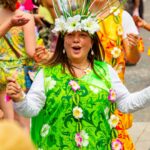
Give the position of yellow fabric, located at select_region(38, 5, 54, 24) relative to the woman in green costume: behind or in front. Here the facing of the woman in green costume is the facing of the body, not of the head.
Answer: behind

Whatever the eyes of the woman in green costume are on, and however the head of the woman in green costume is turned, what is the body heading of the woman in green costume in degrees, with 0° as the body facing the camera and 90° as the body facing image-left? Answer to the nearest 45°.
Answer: approximately 0°
